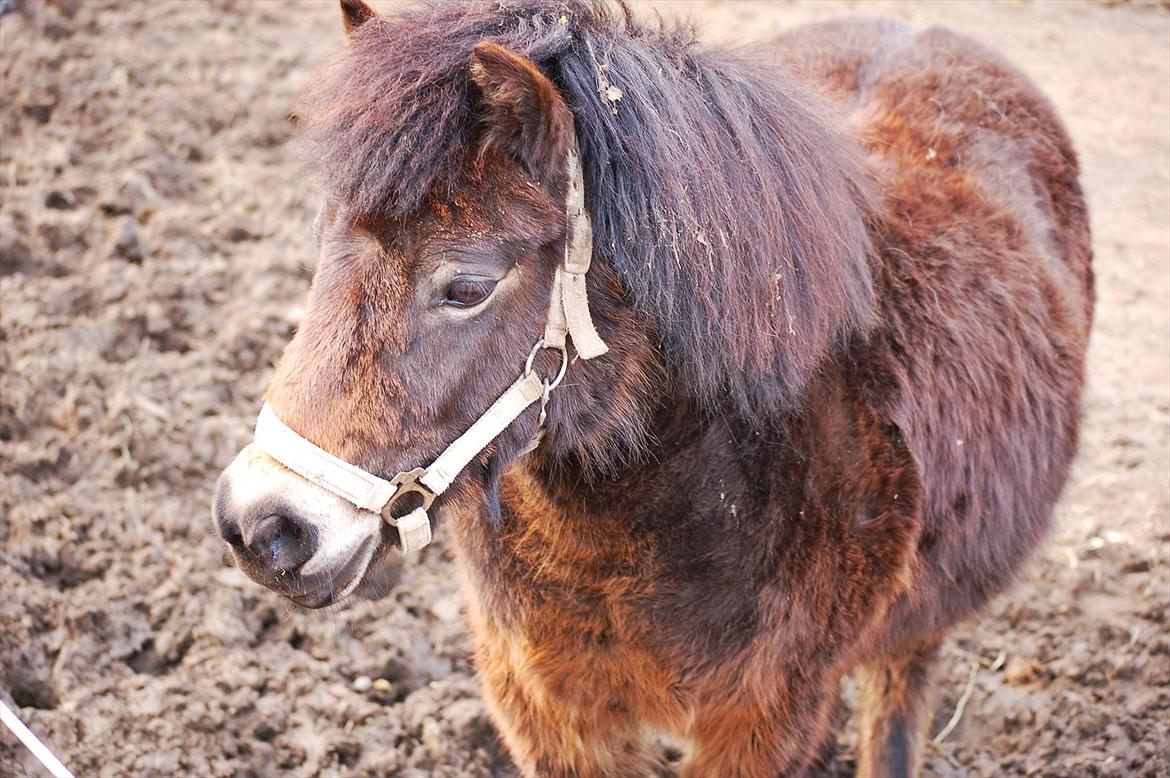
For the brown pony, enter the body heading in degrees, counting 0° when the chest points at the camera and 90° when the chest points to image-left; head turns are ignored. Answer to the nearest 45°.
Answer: approximately 45°

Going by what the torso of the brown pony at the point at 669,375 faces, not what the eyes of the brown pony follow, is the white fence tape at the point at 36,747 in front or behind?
in front
